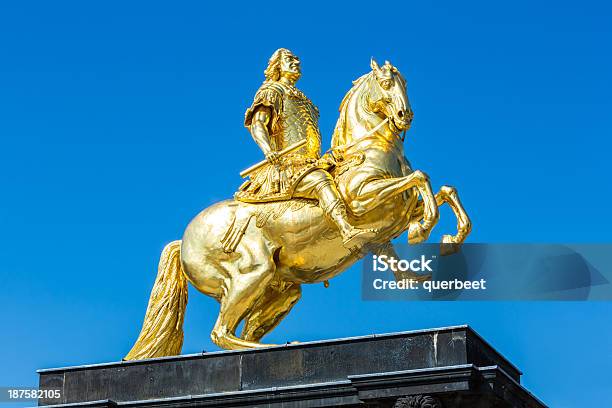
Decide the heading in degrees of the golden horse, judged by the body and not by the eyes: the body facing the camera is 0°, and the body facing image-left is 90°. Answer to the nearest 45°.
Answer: approximately 270°
